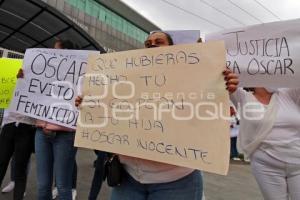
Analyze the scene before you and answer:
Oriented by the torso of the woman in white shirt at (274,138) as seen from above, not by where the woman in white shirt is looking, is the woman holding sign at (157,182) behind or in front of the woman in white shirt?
in front

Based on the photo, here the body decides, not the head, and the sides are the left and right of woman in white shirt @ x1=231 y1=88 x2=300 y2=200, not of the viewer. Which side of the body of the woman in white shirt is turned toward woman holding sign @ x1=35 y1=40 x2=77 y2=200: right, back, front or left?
right

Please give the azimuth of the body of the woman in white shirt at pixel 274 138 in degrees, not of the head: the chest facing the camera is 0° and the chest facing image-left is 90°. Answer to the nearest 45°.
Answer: approximately 0°
